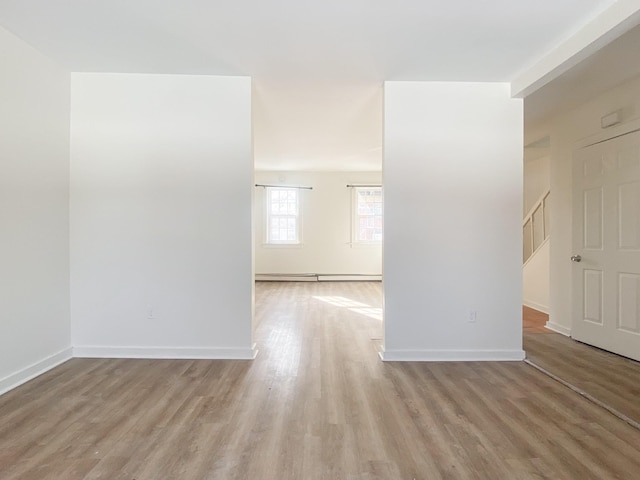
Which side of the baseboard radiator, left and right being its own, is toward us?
front

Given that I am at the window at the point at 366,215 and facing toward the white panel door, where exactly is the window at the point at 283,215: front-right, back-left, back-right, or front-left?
back-right

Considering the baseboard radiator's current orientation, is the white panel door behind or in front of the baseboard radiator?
in front
